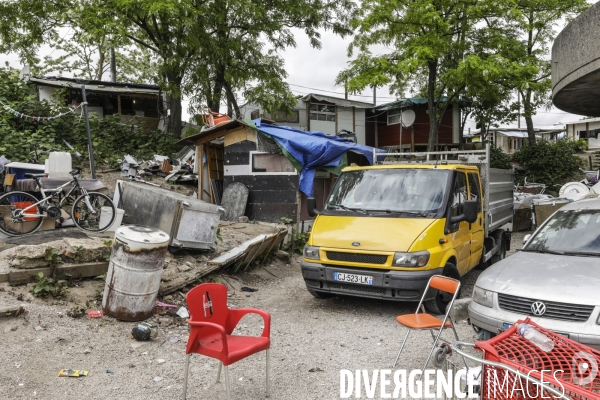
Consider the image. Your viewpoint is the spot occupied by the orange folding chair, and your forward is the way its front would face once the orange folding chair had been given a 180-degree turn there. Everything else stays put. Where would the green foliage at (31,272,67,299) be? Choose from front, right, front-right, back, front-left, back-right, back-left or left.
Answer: back-left

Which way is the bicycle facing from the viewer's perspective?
to the viewer's right

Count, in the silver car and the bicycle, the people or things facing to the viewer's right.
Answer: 1

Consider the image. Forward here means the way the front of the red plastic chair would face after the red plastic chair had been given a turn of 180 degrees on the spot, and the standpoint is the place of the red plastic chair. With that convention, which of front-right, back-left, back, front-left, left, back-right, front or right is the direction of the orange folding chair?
back-right

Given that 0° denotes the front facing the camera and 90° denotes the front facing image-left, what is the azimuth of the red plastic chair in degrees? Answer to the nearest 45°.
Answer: approximately 315°

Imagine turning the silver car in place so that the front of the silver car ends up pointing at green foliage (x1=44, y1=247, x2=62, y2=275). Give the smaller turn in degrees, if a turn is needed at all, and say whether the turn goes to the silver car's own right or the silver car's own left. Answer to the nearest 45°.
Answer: approximately 45° to the silver car's own right

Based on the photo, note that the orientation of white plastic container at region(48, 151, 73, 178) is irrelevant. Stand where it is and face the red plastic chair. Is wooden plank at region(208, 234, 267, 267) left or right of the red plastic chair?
left

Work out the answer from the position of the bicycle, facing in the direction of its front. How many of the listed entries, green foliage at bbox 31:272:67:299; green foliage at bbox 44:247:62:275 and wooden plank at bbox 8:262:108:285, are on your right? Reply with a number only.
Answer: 3

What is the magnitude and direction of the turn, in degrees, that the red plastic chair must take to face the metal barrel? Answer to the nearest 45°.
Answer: approximately 180°

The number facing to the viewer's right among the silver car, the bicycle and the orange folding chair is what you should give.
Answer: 1

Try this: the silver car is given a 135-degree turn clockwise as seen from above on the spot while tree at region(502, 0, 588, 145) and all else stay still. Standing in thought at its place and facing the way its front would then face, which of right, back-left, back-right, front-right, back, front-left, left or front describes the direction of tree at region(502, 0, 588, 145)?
front

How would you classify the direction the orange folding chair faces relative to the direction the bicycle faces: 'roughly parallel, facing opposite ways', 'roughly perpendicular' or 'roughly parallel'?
roughly parallel, facing opposite ways

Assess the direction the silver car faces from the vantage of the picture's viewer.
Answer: facing the viewer and to the left of the viewer

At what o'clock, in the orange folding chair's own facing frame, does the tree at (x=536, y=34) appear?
The tree is roughly at 5 o'clock from the orange folding chair.
